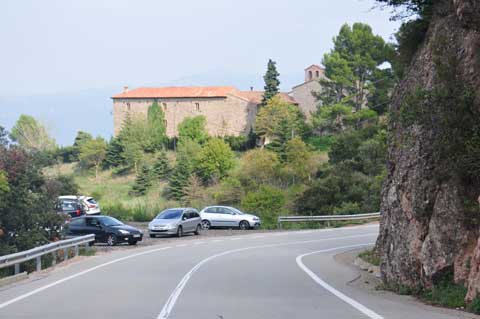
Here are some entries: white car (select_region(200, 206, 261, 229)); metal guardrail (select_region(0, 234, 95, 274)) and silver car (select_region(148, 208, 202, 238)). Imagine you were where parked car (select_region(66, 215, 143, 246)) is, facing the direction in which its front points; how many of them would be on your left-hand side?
2

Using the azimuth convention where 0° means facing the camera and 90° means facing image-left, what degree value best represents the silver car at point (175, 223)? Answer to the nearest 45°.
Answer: approximately 45°

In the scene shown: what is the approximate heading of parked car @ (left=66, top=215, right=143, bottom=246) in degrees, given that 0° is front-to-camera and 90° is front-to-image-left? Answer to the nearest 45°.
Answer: approximately 315°

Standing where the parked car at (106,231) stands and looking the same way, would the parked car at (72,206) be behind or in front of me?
behind

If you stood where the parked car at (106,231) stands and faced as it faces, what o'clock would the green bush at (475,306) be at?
The green bush is roughly at 1 o'clock from the parked car.

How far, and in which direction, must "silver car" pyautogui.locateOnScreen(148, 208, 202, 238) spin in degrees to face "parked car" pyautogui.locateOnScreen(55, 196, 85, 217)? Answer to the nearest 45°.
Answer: approximately 90° to its right
